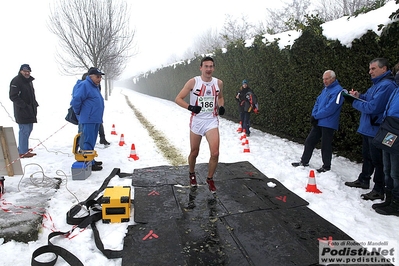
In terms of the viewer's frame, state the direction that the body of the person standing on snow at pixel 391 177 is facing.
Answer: to the viewer's left

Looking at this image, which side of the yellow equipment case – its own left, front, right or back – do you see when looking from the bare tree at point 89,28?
back

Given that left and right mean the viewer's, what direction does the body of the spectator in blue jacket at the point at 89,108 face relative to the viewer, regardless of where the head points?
facing to the right of the viewer

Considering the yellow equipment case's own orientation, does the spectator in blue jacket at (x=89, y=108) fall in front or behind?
behind

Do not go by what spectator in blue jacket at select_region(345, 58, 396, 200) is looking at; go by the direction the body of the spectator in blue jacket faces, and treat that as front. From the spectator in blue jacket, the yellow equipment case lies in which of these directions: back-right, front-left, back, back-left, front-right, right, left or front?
front-left

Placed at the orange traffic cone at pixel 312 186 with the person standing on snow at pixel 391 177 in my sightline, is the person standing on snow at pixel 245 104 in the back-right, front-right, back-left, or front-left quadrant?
back-left

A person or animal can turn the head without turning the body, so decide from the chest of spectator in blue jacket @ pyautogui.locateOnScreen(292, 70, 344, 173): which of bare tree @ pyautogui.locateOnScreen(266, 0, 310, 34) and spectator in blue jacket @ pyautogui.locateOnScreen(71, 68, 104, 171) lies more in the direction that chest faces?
the spectator in blue jacket

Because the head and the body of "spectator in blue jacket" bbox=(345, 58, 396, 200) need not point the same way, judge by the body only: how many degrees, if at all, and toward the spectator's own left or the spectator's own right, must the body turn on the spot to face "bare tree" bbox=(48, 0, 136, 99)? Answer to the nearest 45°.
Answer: approximately 45° to the spectator's own right

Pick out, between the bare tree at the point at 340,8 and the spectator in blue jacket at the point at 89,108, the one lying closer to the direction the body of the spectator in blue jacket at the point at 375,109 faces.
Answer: the spectator in blue jacket
